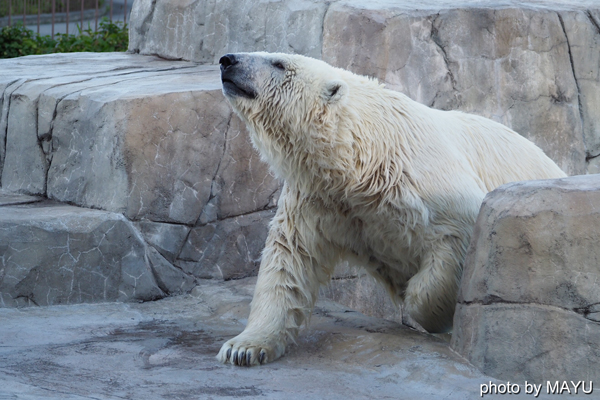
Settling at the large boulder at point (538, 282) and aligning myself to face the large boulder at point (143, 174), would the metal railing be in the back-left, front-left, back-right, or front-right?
front-right

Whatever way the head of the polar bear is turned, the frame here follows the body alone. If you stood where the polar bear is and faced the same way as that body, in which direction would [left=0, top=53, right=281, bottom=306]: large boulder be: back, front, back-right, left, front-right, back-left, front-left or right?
right

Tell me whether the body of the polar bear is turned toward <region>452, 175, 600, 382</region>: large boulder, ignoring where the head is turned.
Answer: no

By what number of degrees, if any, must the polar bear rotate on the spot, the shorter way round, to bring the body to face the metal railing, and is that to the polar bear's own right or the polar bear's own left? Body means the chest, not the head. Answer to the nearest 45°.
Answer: approximately 90° to the polar bear's own right

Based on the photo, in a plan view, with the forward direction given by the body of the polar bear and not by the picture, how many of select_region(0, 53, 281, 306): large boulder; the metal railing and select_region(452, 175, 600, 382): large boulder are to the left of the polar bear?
1

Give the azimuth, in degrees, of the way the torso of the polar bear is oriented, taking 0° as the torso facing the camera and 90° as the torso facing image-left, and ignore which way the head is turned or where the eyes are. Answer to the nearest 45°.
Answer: approximately 45°
